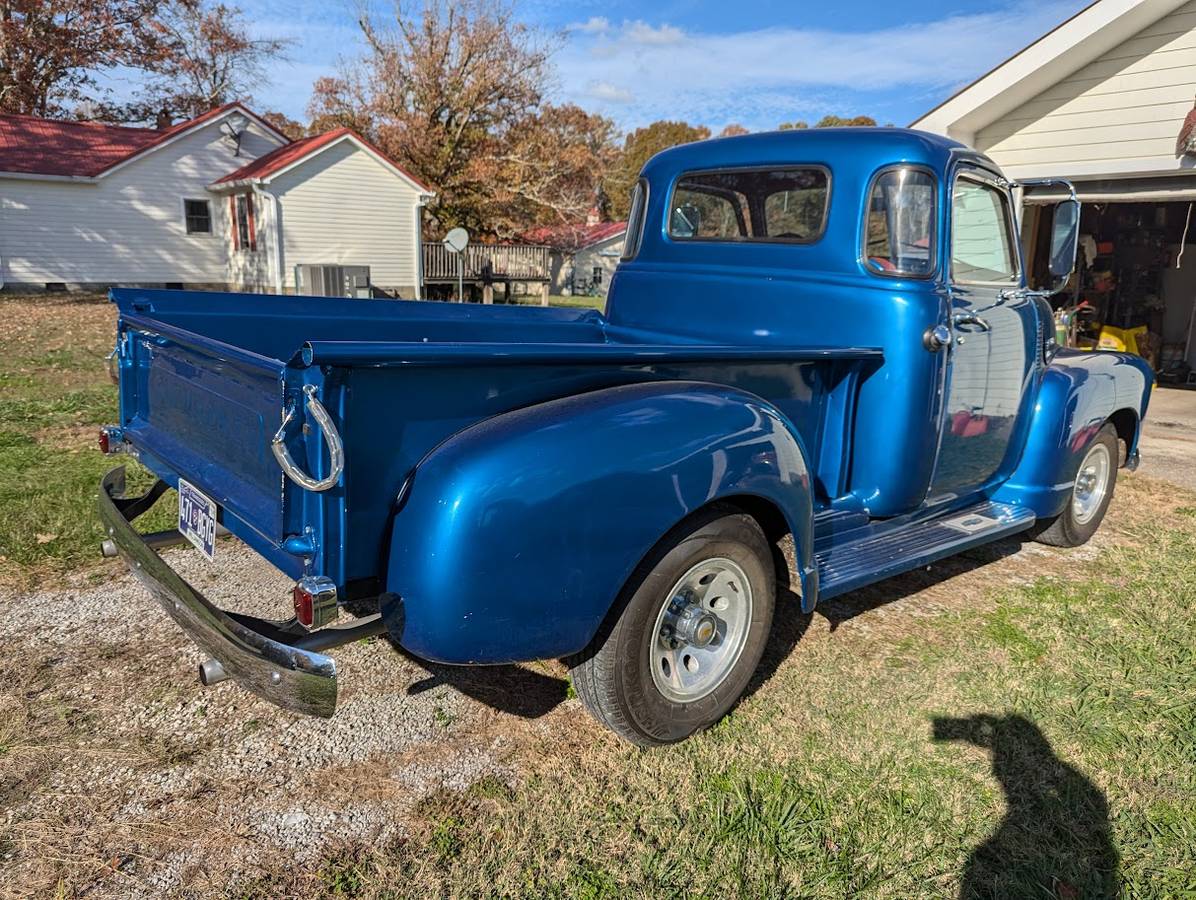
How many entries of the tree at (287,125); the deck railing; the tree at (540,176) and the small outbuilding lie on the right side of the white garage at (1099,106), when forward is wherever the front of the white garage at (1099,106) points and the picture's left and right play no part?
4

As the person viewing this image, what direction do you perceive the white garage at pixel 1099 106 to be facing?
facing the viewer and to the left of the viewer

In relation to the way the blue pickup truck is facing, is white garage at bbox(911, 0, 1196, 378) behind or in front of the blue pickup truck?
in front

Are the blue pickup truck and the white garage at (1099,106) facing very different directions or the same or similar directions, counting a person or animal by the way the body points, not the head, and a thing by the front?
very different directions

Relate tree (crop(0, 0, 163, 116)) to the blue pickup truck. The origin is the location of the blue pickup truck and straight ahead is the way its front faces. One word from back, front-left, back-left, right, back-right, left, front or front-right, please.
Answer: left

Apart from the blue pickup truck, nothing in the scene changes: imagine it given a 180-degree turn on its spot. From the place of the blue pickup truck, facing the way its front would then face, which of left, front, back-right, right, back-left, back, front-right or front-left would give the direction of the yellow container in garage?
back

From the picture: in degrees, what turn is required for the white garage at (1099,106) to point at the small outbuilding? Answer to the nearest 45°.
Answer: approximately 90° to its right

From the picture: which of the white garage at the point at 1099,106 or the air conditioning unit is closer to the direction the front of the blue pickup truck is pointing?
the white garage

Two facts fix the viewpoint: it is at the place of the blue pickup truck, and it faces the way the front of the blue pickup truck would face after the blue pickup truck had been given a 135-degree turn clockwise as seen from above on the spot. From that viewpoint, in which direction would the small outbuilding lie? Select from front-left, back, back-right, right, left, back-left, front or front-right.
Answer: back

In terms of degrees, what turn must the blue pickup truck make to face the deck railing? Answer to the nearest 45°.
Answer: approximately 45° to its left

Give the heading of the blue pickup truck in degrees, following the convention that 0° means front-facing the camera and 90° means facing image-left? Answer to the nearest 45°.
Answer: approximately 225°

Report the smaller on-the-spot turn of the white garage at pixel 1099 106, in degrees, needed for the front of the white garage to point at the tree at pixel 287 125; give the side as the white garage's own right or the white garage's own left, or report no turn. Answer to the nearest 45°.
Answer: approximately 90° to the white garage's own right
